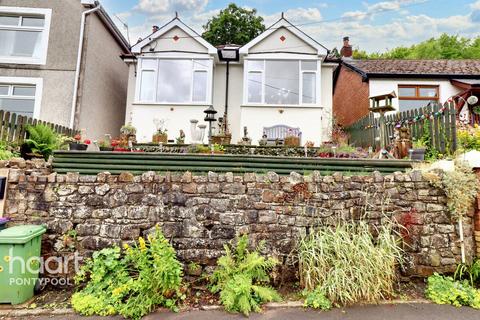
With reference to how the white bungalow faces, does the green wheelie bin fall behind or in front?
in front

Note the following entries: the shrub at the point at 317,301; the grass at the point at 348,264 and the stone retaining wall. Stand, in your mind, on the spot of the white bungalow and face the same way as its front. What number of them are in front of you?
3

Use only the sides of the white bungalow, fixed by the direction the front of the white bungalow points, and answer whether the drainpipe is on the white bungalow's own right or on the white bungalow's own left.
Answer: on the white bungalow's own right

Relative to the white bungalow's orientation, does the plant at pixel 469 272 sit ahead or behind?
ahead

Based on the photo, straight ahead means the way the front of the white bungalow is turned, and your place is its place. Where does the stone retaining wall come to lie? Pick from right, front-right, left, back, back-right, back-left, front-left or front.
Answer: front

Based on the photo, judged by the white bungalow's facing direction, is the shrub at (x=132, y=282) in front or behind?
in front

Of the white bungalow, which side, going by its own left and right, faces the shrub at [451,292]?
front

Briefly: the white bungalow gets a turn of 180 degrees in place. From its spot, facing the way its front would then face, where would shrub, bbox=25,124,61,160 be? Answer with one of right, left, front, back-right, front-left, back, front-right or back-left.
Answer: back-left

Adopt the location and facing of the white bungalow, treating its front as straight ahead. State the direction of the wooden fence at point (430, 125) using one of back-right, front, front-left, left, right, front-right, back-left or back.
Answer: front-left

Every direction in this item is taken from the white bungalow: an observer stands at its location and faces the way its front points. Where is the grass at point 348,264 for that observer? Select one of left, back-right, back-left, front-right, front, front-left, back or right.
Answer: front

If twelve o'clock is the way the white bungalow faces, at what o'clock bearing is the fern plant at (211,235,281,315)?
The fern plant is roughly at 12 o'clock from the white bungalow.

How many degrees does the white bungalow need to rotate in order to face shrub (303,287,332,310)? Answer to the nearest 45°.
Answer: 0° — it already faces it

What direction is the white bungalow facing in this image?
toward the camera
